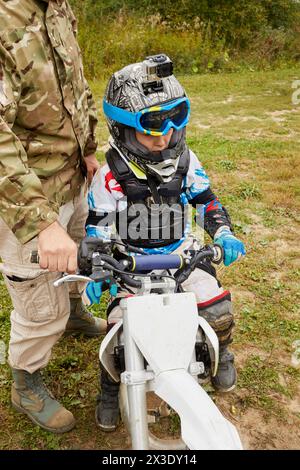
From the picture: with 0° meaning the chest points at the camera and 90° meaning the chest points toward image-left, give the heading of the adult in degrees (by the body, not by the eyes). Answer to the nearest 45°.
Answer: approximately 315°

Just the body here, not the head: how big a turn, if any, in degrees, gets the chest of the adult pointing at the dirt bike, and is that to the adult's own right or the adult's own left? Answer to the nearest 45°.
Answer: approximately 45° to the adult's own right

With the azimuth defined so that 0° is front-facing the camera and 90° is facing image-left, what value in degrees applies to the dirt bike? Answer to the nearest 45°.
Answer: approximately 315°
